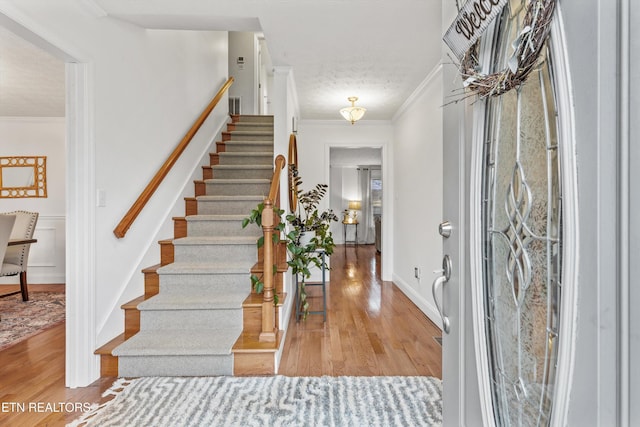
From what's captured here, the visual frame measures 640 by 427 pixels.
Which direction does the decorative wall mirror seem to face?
toward the camera

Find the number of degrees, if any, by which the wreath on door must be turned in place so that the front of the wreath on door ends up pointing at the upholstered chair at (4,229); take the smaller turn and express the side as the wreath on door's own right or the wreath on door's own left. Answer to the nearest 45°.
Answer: approximately 45° to the wreath on door's own right

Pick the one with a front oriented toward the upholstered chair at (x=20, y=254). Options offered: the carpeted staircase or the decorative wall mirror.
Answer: the decorative wall mirror

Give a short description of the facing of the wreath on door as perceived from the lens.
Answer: facing the viewer and to the left of the viewer

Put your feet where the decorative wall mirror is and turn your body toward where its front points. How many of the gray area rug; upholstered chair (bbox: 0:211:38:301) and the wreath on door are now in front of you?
3

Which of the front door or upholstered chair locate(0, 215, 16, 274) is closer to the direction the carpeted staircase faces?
the front door

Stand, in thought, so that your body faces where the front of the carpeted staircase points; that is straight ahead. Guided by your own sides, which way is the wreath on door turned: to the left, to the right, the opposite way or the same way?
to the right

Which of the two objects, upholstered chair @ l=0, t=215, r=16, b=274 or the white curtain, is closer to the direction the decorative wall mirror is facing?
the upholstered chair

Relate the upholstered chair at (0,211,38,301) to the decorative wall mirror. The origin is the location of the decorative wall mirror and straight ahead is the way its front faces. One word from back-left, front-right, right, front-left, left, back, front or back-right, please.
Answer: front

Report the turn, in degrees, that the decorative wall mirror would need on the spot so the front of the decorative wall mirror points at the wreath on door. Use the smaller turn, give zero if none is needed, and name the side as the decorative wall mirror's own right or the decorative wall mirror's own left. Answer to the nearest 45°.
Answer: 0° — it already faces it

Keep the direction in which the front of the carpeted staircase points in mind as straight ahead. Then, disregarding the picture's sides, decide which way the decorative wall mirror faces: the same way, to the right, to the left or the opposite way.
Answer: the same way

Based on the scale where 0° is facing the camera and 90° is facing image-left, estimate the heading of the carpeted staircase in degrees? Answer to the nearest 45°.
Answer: approximately 0°

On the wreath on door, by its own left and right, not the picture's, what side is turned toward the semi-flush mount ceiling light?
right

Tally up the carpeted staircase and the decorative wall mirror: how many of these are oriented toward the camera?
2
